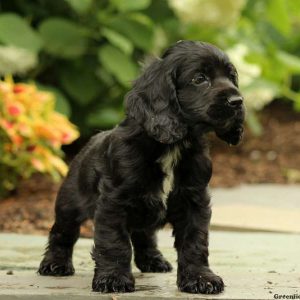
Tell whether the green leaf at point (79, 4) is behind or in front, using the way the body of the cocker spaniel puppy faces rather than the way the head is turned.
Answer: behind

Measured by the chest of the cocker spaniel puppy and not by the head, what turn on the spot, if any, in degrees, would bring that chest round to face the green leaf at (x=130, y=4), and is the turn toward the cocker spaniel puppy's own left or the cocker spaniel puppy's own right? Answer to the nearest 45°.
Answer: approximately 135° to the cocker spaniel puppy's own left

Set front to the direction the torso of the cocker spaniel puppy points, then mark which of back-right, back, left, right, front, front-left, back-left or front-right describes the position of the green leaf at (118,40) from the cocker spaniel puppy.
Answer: back-left

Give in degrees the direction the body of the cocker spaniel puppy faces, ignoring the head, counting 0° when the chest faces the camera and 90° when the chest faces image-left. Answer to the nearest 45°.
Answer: approximately 315°

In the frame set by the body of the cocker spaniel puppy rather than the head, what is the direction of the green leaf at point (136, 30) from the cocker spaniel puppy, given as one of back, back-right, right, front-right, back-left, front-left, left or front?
back-left

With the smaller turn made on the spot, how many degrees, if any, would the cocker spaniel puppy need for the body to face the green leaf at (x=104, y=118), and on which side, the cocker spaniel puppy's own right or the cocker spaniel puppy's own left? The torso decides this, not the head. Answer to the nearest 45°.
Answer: approximately 135° to the cocker spaniel puppy's own left

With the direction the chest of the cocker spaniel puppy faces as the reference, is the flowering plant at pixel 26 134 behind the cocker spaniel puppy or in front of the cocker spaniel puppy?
behind

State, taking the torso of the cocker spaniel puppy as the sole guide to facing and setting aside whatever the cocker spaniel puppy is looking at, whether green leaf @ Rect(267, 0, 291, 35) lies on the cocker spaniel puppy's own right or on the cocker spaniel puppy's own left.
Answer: on the cocker spaniel puppy's own left

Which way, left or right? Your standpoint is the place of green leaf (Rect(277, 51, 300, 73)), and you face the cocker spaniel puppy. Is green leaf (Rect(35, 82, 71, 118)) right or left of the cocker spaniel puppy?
right
